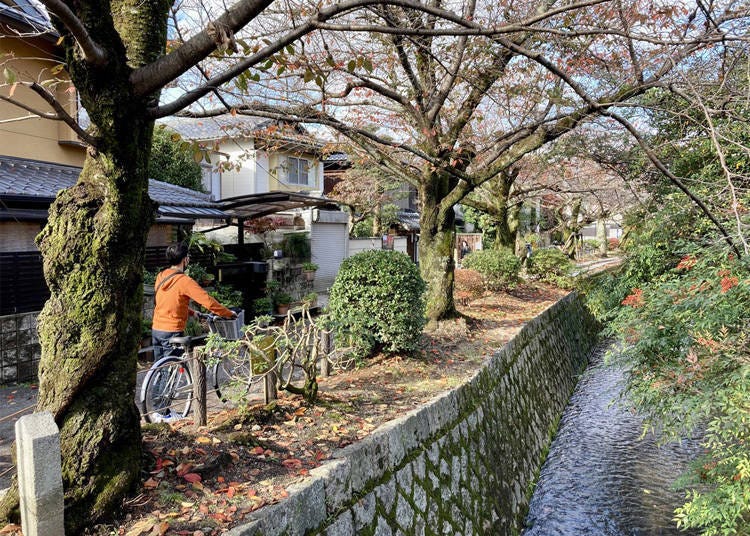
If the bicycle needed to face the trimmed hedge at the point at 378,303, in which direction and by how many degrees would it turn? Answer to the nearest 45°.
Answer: approximately 45° to its right

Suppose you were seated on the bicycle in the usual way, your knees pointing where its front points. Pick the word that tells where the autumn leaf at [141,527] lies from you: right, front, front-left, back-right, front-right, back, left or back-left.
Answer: back-right

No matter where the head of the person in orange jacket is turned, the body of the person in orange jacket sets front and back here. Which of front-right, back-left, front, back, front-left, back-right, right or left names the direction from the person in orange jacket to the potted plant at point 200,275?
front-left

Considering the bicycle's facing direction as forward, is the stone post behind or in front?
behind

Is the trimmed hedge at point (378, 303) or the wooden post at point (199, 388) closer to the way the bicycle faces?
the trimmed hedge

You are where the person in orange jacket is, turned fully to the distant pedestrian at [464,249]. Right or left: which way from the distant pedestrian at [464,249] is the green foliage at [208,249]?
left

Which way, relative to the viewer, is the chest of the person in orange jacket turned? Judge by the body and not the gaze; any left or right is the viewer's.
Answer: facing away from the viewer and to the right of the viewer

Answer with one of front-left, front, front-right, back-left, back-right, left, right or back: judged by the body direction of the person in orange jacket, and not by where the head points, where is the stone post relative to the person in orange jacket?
back-right

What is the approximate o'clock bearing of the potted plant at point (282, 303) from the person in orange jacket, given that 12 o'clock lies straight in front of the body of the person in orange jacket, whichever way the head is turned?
The potted plant is roughly at 11 o'clock from the person in orange jacket.

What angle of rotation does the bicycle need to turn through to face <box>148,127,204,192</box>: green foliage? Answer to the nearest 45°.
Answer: approximately 45° to its left

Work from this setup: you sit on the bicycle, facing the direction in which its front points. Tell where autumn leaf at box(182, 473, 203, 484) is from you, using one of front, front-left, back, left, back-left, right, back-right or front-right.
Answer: back-right

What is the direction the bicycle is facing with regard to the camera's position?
facing away from the viewer and to the right of the viewer

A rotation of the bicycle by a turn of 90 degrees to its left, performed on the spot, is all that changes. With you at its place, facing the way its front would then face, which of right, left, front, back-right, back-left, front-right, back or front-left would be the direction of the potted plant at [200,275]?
front-right

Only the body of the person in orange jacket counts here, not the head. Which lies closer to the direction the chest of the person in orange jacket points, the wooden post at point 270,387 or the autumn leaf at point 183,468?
the wooden post

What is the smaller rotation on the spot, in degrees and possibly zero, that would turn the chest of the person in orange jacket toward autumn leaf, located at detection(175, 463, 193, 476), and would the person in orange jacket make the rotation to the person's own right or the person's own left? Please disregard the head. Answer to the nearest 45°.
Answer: approximately 135° to the person's own right

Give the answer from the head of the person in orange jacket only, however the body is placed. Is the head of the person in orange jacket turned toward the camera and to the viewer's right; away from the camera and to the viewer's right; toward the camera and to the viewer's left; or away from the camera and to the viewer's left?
away from the camera and to the viewer's right

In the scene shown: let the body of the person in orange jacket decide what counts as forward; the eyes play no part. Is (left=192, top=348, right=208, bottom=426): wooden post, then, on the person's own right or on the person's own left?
on the person's own right

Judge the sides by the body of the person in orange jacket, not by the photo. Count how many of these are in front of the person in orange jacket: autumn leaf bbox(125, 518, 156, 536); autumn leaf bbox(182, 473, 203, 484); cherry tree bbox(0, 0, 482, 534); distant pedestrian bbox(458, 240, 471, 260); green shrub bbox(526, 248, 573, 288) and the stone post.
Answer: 2
